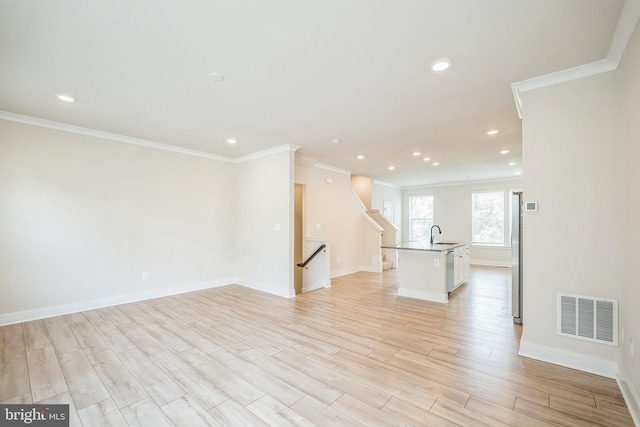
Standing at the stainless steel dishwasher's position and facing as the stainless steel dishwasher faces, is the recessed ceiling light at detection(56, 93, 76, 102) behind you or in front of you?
behind

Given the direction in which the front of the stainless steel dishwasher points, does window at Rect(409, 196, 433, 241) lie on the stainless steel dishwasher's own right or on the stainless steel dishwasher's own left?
on the stainless steel dishwasher's own left

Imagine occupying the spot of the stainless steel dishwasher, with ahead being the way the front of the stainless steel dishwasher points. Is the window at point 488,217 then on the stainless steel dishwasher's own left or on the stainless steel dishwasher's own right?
on the stainless steel dishwasher's own left

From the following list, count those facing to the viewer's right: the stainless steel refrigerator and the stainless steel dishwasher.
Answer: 1

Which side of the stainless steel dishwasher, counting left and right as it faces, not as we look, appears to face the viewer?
right

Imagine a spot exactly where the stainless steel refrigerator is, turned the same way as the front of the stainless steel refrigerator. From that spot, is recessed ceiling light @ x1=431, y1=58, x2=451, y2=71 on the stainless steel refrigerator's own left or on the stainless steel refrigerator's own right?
on the stainless steel refrigerator's own left

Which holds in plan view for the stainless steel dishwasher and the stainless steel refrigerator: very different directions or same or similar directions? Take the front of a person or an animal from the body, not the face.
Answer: very different directions

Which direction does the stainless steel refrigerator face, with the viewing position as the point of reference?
facing to the left of the viewer

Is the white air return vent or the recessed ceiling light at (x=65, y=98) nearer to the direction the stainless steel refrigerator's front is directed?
the recessed ceiling light

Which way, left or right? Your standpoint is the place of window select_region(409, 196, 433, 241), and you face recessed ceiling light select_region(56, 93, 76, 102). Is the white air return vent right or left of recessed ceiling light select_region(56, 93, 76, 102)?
left
